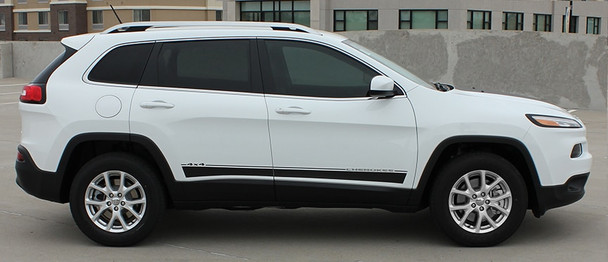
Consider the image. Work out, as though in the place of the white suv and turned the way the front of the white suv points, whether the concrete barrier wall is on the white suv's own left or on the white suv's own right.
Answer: on the white suv's own left

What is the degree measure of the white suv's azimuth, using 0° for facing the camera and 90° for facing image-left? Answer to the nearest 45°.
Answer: approximately 270°
